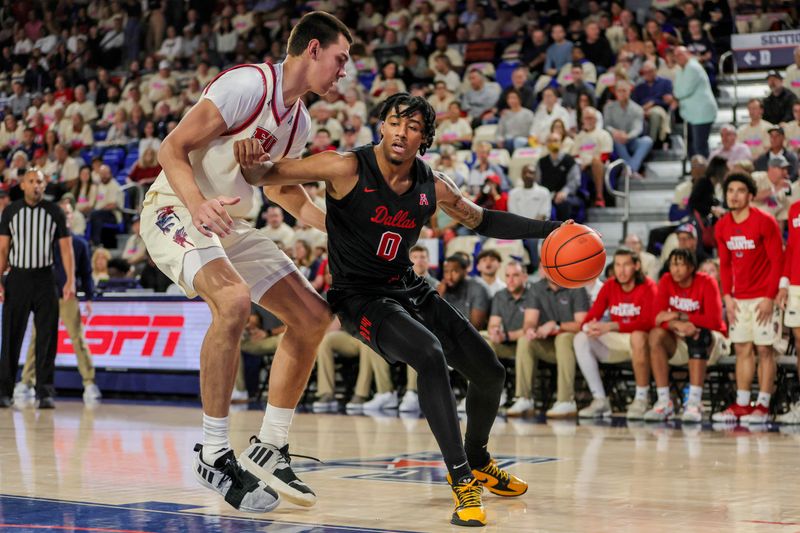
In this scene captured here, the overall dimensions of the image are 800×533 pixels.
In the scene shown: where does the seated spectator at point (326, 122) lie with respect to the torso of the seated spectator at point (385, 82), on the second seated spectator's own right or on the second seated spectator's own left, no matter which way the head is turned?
on the second seated spectator's own right

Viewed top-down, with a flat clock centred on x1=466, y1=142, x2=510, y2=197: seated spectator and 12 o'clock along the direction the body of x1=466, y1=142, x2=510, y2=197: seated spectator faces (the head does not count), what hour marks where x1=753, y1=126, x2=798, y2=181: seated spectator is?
x1=753, y1=126, x2=798, y2=181: seated spectator is roughly at 10 o'clock from x1=466, y1=142, x2=510, y2=197: seated spectator.

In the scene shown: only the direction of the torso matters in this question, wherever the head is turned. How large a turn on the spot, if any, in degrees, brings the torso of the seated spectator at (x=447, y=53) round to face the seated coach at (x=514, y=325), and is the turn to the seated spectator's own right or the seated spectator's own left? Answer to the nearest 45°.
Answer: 0° — they already face them

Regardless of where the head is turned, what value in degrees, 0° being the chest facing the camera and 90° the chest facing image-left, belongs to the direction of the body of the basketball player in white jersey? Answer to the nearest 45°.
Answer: approximately 315°

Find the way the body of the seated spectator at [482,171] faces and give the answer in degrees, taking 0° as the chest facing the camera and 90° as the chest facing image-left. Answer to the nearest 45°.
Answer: approximately 0°
